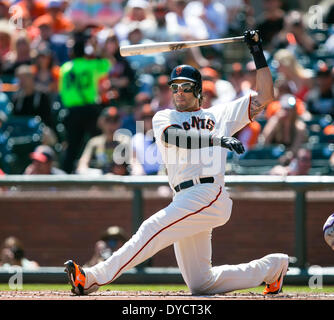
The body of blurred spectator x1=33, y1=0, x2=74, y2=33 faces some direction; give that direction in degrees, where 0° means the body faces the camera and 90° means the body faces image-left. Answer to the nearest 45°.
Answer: approximately 0°

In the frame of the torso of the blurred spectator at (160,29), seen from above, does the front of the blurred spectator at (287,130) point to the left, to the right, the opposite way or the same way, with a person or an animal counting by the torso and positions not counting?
the same way

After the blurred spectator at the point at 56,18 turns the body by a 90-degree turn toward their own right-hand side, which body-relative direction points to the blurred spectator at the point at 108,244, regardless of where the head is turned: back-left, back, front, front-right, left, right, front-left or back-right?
left

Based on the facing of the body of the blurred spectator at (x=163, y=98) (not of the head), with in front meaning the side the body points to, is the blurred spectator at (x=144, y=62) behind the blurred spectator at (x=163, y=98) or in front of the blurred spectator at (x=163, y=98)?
behind

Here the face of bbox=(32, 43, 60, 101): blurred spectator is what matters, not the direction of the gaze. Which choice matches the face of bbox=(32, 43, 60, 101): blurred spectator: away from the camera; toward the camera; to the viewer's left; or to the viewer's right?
toward the camera

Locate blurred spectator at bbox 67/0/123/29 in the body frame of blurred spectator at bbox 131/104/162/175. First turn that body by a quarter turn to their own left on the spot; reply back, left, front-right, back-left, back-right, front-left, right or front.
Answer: left

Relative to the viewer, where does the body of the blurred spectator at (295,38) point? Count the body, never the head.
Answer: toward the camera

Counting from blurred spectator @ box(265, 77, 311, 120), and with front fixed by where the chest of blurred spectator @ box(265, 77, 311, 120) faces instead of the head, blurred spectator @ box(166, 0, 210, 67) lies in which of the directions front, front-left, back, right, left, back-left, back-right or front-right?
back-right

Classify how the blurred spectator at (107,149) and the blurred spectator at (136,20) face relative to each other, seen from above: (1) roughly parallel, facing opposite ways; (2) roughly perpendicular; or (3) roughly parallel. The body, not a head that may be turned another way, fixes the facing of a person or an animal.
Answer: roughly parallel

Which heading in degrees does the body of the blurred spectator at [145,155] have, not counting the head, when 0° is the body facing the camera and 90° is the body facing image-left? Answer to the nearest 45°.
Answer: approximately 0°

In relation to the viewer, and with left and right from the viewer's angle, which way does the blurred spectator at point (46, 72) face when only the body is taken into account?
facing the viewer

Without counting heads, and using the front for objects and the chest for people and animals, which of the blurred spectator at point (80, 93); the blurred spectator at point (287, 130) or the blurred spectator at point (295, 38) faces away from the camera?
the blurred spectator at point (80, 93)

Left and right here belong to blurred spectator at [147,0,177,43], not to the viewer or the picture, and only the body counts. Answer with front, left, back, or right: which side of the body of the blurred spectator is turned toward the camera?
front

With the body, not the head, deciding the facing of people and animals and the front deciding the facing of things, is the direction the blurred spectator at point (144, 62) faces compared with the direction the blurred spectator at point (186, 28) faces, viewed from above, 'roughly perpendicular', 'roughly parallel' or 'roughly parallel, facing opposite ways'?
roughly parallel

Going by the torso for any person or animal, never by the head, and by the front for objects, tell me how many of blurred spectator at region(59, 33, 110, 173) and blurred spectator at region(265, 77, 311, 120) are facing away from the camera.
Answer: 1

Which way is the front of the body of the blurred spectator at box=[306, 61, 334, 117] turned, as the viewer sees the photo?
toward the camera
